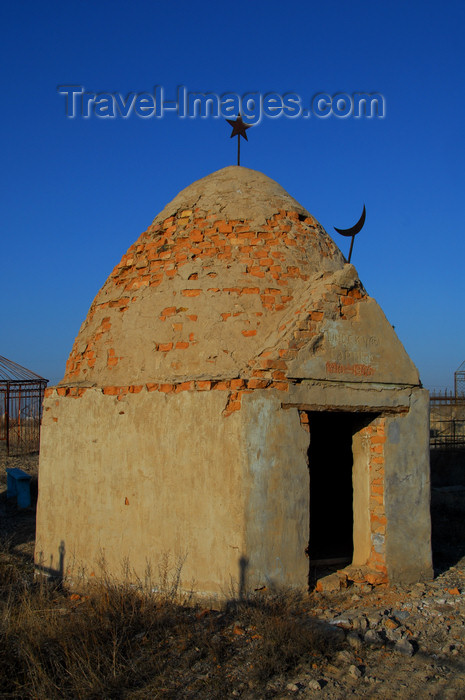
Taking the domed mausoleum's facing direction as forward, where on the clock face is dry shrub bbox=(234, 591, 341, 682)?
The dry shrub is roughly at 1 o'clock from the domed mausoleum.

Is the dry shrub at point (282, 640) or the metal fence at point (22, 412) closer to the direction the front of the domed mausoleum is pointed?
the dry shrub

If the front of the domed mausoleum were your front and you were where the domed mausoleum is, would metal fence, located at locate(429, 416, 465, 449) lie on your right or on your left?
on your left

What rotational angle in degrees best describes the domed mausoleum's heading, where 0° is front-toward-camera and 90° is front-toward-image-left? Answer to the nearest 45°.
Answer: approximately 315°

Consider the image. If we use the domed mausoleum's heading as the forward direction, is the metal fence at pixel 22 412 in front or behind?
behind

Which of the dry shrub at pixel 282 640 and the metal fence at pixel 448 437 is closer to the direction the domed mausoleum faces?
the dry shrub
